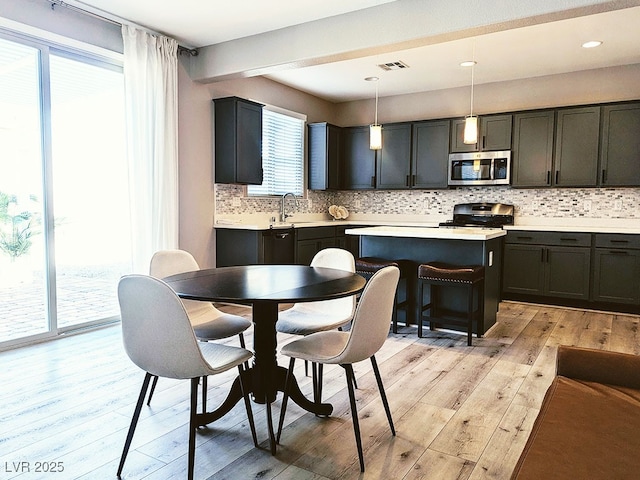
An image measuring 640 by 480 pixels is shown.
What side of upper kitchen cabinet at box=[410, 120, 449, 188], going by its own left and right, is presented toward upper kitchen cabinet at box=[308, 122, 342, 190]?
right

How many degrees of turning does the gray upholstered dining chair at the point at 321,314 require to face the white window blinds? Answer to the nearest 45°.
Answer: approximately 135° to its right

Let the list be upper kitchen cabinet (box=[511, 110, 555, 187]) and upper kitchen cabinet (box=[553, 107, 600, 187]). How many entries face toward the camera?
2

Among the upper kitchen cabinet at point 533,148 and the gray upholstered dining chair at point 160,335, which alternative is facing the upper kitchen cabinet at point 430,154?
the gray upholstered dining chair

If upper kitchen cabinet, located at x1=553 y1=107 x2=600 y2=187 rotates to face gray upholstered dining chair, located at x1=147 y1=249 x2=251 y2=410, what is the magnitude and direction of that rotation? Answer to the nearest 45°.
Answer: approximately 45° to its right

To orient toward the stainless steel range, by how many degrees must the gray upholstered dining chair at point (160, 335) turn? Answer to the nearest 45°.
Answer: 0° — it already faces it

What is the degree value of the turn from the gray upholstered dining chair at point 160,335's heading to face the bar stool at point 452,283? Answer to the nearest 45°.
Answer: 0° — it already faces it

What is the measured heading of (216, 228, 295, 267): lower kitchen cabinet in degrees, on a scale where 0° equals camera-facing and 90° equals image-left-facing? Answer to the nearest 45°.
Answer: approximately 315°

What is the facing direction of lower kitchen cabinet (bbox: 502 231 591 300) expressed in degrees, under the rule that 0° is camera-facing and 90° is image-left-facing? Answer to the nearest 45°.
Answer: approximately 0°

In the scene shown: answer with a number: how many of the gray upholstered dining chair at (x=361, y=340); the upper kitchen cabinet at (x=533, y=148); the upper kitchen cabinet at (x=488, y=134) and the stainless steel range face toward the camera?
3
